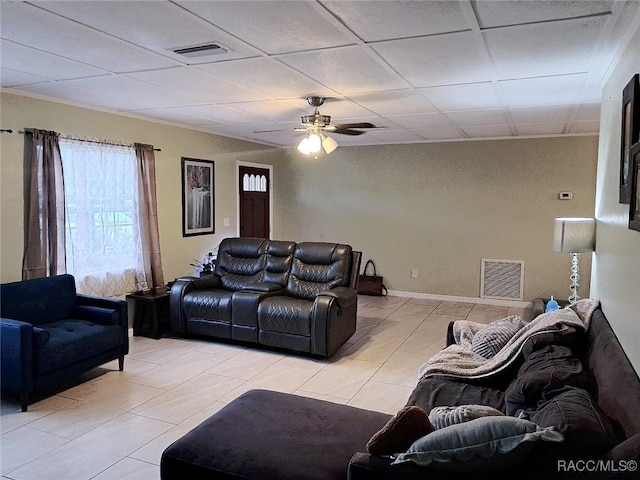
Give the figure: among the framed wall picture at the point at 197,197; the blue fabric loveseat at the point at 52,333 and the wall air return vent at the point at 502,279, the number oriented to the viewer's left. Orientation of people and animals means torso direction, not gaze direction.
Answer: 0

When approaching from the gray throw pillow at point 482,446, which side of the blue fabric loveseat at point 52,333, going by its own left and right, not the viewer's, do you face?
front

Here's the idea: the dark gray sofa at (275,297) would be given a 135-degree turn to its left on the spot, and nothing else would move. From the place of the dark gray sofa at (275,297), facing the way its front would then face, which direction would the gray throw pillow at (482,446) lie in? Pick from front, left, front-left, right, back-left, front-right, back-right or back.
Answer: right

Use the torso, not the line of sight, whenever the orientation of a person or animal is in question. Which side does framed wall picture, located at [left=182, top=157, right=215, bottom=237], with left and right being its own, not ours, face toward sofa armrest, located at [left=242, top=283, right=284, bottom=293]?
front

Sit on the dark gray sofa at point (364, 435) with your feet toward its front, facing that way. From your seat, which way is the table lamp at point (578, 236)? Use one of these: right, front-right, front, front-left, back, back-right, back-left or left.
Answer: back-right

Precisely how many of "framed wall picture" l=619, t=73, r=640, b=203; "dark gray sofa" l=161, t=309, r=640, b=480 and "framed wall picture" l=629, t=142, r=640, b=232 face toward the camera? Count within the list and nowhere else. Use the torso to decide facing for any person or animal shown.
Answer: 0

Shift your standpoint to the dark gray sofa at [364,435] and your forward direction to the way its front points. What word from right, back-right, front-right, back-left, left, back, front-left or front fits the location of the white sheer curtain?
front-right

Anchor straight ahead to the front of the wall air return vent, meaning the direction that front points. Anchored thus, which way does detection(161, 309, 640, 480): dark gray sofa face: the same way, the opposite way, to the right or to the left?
to the right

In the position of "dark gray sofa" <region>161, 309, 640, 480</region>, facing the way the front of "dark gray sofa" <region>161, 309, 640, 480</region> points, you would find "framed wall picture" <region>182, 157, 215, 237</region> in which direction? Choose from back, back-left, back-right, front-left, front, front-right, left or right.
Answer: front-right

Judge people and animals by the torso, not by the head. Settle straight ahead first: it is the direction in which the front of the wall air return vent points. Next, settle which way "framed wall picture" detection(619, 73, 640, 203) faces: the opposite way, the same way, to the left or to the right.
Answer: to the right

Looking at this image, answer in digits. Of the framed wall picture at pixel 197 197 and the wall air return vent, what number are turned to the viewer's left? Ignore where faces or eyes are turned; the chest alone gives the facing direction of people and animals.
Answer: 0

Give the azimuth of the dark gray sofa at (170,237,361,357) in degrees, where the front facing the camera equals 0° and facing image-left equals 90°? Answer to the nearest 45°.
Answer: approximately 45°

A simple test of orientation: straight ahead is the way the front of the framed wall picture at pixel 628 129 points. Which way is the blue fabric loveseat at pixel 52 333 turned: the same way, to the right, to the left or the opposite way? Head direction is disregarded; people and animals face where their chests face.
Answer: the opposite way

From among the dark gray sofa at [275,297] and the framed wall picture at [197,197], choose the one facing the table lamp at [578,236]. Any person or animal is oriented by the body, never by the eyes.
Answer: the framed wall picture

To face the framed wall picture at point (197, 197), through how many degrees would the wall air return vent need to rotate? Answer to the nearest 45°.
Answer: approximately 45° to its right

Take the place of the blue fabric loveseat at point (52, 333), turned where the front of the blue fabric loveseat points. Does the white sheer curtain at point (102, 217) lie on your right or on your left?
on your left

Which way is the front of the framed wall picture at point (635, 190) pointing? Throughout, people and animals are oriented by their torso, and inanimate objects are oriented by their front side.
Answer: to the viewer's left

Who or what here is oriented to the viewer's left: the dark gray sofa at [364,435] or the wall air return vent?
the dark gray sofa

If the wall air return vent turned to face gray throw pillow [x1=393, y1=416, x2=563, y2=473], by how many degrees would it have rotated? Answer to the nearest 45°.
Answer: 0° — it already faces it

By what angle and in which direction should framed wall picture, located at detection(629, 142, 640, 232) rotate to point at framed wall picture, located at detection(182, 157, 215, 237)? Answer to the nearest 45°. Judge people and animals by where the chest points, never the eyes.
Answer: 0° — it already faces it

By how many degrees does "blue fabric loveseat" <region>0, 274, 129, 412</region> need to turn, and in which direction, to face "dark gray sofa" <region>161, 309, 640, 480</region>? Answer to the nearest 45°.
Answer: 0° — it already faces it

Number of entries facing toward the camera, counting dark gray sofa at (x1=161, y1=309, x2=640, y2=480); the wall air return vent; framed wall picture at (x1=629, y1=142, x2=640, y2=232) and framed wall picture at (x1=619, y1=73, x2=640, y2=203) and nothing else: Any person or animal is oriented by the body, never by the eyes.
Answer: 1

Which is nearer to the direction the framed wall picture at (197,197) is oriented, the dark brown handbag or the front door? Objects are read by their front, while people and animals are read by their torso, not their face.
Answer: the dark brown handbag

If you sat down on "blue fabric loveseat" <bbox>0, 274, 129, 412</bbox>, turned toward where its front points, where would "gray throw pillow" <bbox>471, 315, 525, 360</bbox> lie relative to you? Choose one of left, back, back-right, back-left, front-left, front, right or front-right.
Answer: front
